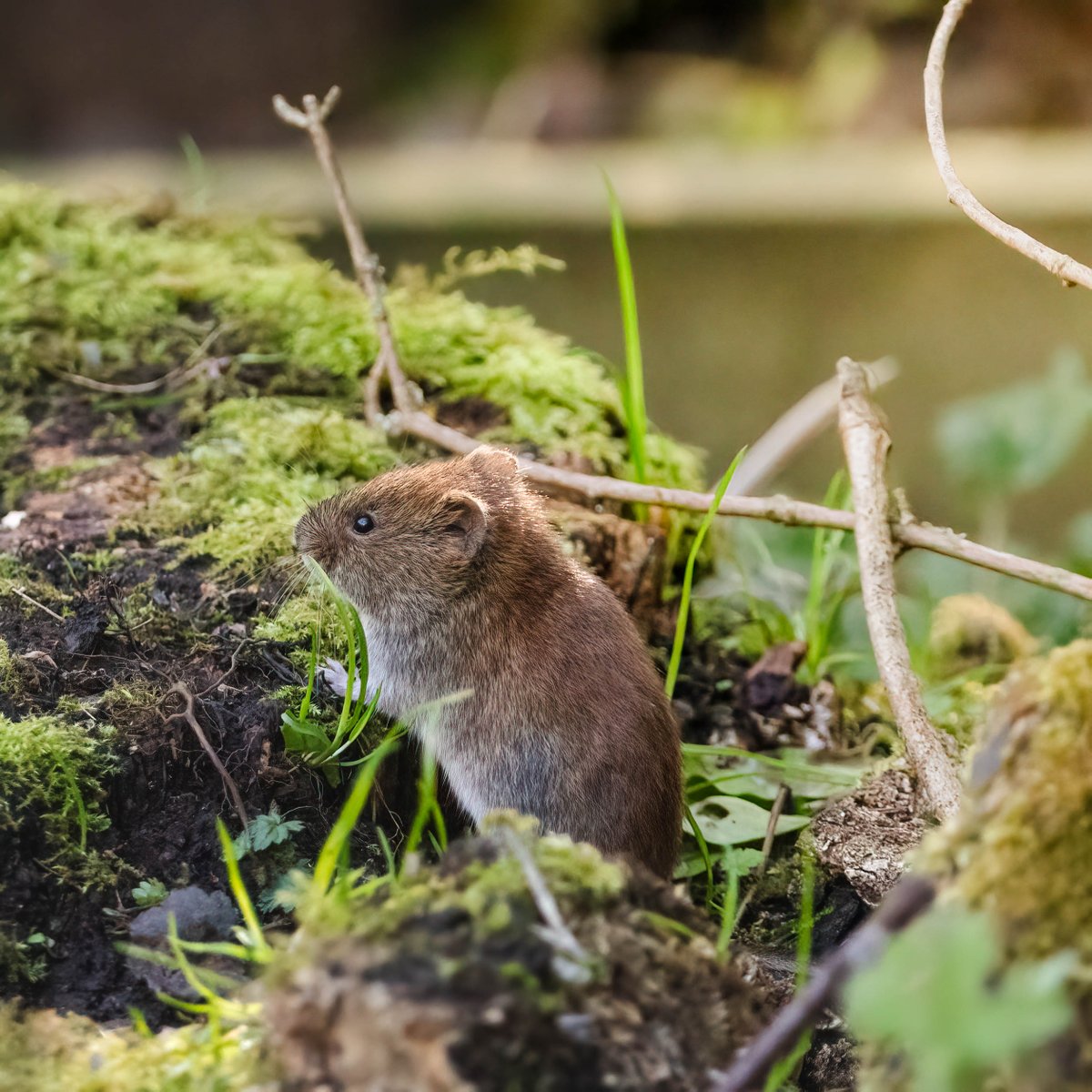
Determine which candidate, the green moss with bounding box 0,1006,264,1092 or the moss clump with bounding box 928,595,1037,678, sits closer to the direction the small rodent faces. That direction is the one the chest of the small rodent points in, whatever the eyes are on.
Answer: the green moss

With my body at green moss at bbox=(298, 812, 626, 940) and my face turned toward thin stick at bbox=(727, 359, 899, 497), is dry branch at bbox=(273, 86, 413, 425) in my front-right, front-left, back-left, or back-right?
front-left

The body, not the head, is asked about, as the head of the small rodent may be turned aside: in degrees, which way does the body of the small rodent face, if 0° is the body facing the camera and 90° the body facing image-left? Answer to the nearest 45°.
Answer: approximately 90°

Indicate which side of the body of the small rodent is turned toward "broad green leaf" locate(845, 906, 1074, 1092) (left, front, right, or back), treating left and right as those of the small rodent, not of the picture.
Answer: left

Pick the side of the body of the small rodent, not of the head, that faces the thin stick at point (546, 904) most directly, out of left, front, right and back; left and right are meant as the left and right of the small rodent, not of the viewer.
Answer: left

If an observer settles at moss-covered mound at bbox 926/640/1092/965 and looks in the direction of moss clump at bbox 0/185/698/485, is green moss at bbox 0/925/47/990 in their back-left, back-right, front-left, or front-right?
front-left
